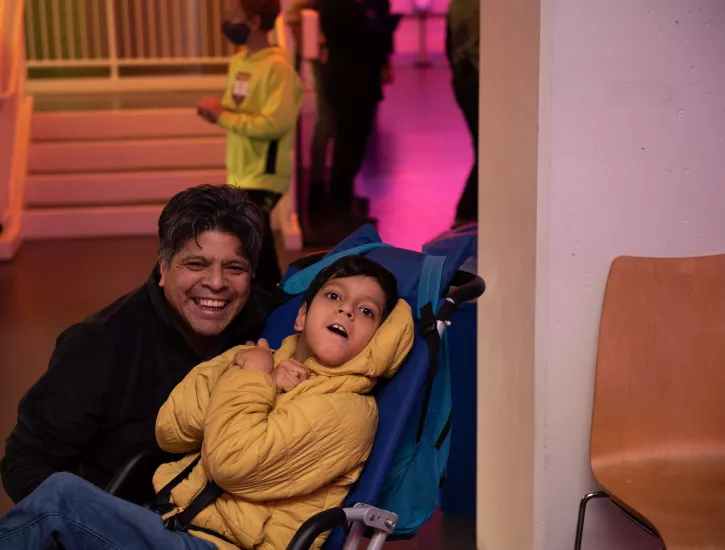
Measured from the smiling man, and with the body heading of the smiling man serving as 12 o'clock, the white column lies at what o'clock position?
The white column is roughly at 10 o'clock from the smiling man.

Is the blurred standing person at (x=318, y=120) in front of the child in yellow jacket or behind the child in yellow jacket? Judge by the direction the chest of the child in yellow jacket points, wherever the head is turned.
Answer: behind

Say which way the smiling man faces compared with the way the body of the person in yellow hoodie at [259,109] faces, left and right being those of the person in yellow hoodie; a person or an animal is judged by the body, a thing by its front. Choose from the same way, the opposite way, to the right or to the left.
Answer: to the left

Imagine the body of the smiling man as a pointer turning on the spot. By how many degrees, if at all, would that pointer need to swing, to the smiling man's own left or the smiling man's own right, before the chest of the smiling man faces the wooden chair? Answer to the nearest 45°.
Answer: approximately 45° to the smiling man's own left

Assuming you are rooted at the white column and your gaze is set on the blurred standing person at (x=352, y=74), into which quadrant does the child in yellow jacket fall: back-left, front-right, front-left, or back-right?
back-left

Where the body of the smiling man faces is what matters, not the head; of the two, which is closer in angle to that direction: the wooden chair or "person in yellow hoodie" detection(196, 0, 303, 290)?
the wooden chair

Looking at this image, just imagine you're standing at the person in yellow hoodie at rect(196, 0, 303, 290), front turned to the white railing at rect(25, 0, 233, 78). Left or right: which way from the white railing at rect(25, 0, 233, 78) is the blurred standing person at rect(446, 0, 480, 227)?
right

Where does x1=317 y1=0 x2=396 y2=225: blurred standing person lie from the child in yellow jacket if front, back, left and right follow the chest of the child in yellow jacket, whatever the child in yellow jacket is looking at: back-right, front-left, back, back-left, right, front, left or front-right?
back-right

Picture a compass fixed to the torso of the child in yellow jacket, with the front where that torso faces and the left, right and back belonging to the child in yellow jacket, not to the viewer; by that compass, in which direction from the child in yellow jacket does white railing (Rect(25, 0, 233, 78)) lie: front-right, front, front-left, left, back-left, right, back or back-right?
back-right
